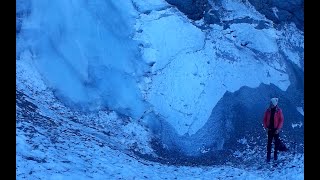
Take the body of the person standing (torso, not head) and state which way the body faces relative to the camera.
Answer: toward the camera
